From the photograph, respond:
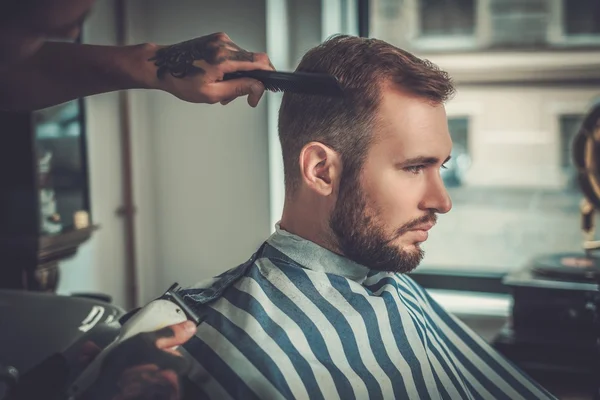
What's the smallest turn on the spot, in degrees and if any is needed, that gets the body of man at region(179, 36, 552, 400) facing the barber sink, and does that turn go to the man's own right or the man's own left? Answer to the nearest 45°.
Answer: approximately 180°

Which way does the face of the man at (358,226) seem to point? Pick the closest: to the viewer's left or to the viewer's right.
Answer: to the viewer's right

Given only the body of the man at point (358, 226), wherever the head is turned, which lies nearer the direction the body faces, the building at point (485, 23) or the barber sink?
the building

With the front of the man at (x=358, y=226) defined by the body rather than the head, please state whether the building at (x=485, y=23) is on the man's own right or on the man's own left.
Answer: on the man's own left

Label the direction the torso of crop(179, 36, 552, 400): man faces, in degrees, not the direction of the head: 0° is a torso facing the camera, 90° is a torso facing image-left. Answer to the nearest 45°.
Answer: approximately 270°

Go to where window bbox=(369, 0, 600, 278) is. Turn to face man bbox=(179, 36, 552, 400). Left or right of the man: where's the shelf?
right

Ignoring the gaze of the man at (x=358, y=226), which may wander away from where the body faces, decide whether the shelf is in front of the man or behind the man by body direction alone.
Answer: behind
